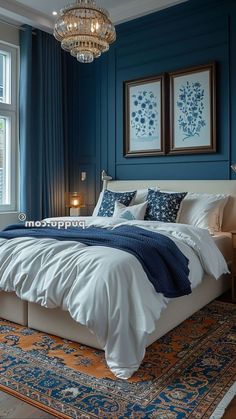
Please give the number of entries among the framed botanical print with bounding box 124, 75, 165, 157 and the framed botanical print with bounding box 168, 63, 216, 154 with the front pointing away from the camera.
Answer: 0

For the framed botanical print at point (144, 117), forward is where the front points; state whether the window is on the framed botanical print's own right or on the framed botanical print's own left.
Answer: on the framed botanical print's own right

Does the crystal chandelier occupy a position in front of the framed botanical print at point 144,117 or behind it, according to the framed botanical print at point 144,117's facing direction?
in front

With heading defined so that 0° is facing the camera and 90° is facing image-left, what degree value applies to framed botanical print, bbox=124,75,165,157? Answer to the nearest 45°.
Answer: approximately 45°

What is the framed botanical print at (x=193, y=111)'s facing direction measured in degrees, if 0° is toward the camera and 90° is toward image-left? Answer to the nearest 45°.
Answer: approximately 45°

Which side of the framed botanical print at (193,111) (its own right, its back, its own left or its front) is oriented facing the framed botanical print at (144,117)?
right
